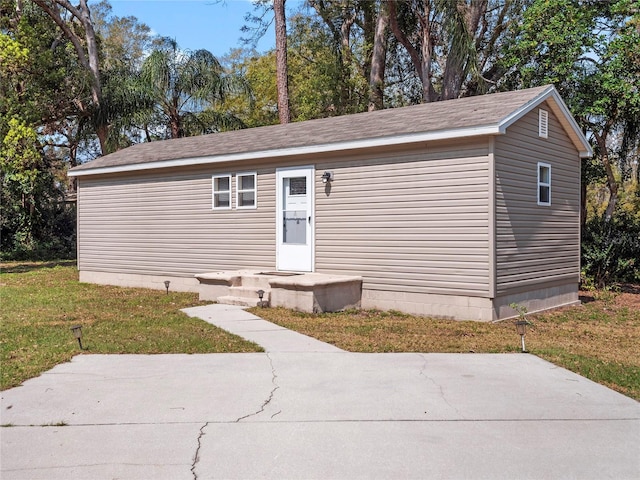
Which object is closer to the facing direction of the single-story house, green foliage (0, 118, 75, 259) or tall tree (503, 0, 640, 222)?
the green foliage

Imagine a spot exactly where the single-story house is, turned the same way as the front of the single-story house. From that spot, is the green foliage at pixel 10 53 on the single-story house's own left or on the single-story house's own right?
on the single-story house's own right

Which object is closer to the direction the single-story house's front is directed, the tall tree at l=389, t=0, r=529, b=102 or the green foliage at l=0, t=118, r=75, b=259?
the green foliage

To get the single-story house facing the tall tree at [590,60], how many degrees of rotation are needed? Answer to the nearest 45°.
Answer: approximately 180°

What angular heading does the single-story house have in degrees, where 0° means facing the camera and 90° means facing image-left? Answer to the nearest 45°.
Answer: approximately 45°

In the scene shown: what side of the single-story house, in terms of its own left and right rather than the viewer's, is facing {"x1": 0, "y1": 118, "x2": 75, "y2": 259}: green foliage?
right

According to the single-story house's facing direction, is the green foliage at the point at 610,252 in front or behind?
behind
